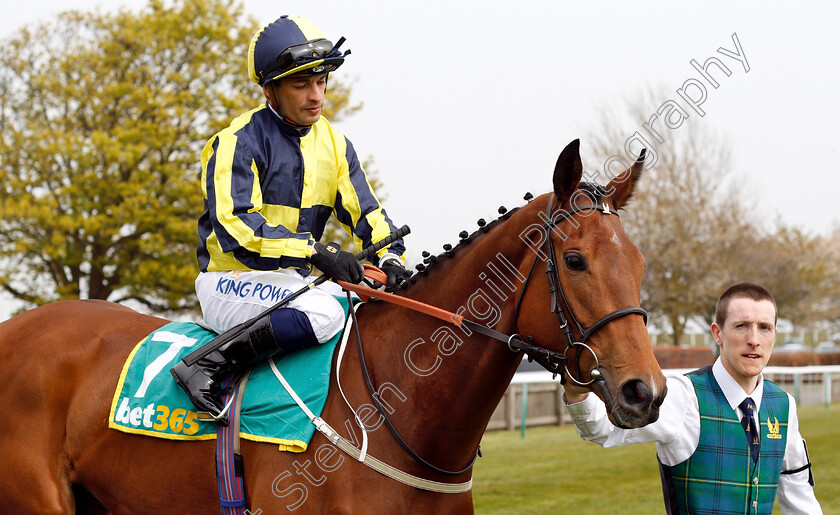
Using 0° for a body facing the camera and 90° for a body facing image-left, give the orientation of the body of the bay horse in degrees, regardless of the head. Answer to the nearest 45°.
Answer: approximately 270°

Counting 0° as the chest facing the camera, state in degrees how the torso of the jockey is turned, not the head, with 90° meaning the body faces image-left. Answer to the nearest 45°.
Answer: approximately 315°

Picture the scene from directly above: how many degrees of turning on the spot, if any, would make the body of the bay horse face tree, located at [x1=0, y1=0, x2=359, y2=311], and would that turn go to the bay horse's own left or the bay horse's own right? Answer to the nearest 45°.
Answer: approximately 90° to the bay horse's own left

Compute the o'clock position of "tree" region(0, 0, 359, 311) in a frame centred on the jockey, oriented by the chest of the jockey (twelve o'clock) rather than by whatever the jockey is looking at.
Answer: The tree is roughly at 7 o'clock from the jockey.
